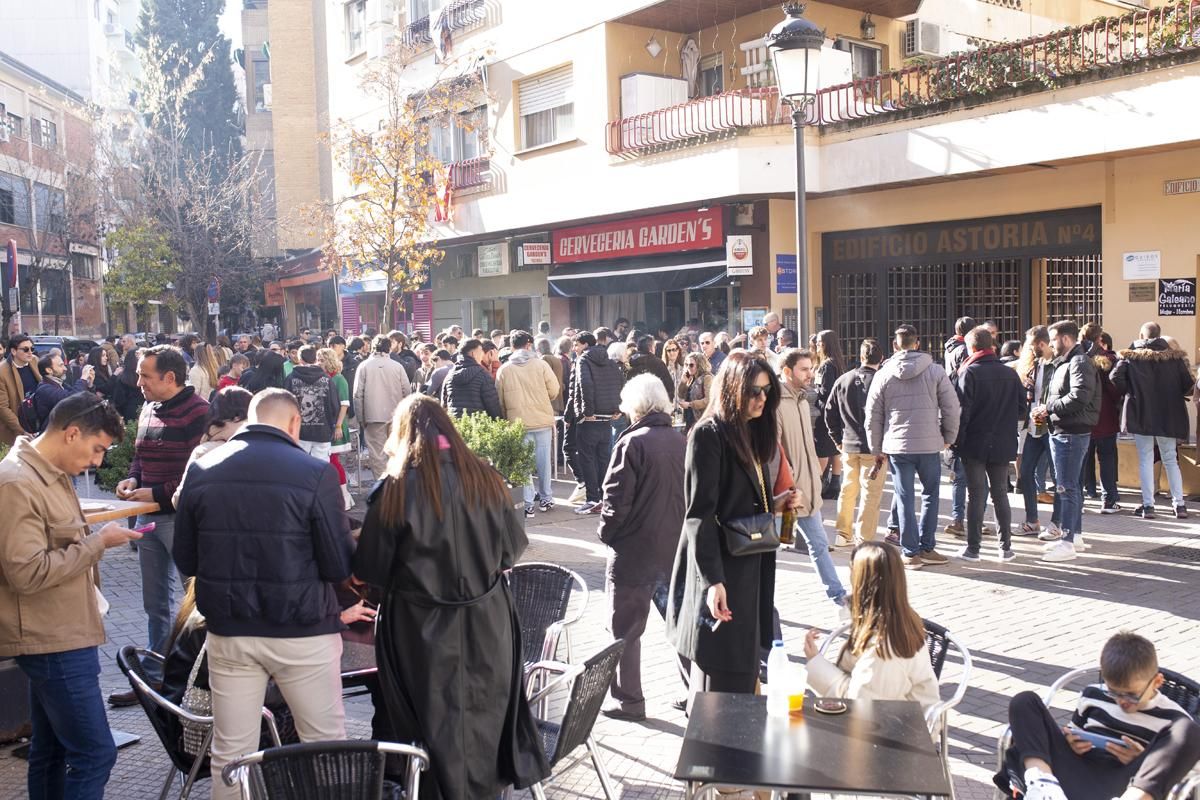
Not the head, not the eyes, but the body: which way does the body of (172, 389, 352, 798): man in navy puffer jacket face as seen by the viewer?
away from the camera

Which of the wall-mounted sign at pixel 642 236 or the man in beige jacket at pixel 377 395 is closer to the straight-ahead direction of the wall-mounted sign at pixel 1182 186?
the man in beige jacket

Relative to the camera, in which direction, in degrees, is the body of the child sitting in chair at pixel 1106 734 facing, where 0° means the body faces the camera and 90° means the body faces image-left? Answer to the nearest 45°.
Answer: approximately 45°

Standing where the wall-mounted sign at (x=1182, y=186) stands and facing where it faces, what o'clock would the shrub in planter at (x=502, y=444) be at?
The shrub in planter is roughly at 1 o'clock from the wall-mounted sign.

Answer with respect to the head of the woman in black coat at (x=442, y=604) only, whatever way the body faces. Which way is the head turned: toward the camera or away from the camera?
away from the camera

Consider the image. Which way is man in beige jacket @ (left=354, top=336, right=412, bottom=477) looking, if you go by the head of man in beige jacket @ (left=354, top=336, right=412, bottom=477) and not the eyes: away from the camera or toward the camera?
away from the camera

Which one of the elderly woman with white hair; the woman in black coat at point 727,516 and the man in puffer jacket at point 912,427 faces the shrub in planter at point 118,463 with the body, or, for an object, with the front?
the elderly woman with white hair

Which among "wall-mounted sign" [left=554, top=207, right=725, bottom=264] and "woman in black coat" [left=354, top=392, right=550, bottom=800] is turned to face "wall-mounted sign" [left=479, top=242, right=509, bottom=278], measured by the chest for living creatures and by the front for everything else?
the woman in black coat

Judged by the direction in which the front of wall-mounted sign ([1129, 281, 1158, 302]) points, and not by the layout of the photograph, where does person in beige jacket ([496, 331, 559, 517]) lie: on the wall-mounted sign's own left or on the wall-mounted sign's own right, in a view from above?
on the wall-mounted sign's own right

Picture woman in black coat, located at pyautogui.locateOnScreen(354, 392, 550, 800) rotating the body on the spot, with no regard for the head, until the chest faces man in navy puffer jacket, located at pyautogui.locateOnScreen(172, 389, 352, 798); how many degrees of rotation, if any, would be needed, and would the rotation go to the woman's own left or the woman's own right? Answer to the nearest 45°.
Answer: approximately 90° to the woman's own left

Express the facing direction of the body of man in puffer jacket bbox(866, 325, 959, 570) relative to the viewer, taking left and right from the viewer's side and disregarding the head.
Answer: facing away from the viewer

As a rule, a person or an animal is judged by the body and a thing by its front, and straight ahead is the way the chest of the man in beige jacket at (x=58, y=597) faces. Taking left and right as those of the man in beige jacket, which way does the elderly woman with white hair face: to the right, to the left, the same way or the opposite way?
to the left

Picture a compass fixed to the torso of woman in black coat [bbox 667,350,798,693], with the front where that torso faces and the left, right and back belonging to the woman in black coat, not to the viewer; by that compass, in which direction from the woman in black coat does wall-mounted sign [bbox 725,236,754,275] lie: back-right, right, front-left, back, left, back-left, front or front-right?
back-left

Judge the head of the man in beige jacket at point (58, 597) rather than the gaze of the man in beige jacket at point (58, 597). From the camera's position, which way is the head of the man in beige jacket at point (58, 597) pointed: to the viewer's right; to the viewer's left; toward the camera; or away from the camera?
to the viewer's right

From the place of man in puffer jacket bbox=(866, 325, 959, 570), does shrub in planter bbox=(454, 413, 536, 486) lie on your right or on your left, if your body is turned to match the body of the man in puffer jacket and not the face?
on your left
